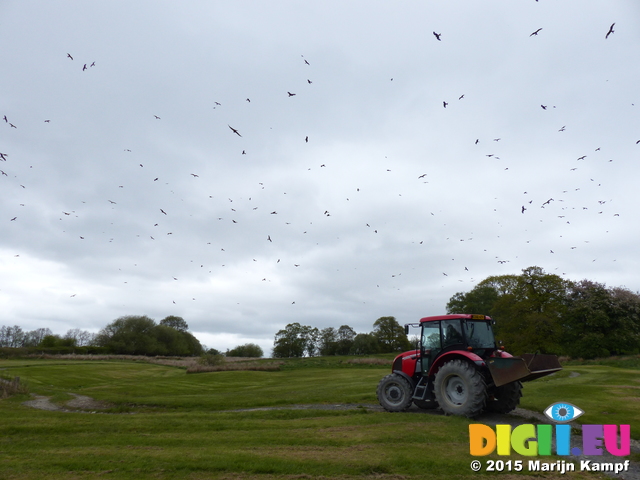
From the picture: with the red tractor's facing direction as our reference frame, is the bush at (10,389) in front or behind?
in front

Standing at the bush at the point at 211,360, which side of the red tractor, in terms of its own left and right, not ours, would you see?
front

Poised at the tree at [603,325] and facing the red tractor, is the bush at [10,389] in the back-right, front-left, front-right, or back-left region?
front-right

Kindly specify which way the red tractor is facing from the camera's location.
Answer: facing away from the viewer and to the left of the viewer

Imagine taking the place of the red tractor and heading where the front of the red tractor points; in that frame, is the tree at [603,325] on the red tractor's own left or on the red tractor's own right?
on the red tractor's own right

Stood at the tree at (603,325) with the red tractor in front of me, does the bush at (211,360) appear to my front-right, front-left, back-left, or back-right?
front-right

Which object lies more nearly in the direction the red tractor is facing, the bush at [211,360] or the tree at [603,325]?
the bush
